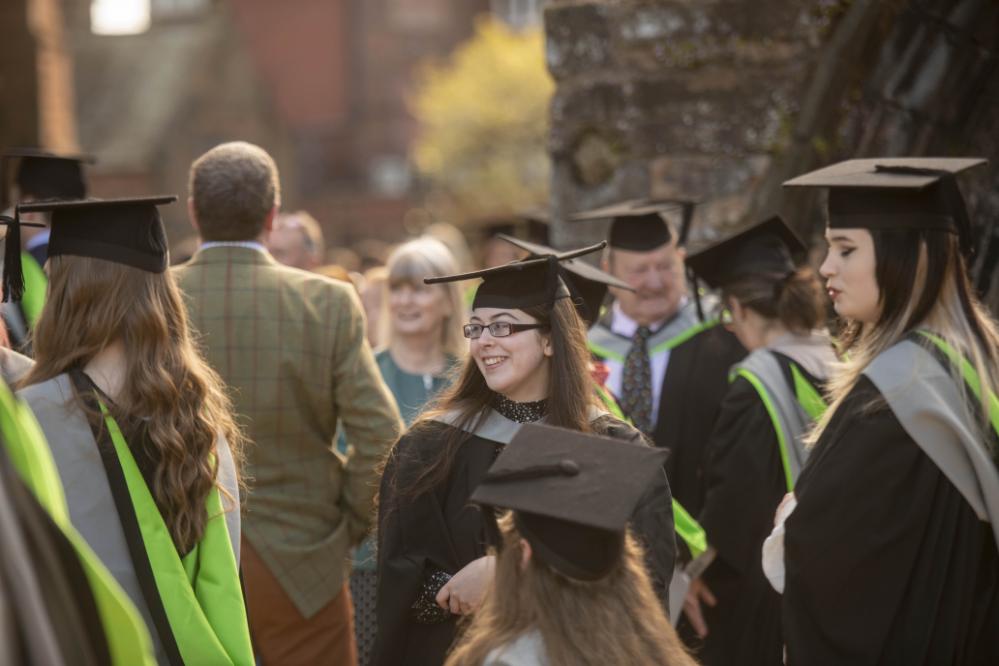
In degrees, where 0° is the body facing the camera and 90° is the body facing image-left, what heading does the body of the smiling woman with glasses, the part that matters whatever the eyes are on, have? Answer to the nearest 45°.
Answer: approximately 0°

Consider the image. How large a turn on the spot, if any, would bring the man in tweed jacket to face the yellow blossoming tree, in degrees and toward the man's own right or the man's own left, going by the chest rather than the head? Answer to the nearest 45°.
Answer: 0° — they already face it

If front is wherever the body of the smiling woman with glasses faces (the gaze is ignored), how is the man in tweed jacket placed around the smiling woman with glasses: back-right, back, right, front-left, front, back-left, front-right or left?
back-right

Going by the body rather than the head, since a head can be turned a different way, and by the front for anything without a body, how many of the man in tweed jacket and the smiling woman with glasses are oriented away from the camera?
1

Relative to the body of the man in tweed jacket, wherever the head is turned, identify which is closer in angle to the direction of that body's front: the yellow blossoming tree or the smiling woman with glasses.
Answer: the yellow blossoming tree

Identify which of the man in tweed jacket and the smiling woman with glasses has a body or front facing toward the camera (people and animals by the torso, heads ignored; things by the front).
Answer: the smiling woman with glasses

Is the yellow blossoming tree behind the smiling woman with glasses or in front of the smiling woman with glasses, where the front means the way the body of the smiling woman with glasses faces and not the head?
behind

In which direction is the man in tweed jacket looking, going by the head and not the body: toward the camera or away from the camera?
away from the camera

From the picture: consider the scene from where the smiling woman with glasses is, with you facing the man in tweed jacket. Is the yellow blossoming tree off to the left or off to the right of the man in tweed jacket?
right

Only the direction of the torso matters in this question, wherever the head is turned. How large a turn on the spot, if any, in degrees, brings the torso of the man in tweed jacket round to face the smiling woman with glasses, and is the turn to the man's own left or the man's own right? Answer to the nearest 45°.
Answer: approximately 135° to the man's own right

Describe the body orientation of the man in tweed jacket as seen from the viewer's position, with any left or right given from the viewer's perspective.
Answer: facing away from the viewer

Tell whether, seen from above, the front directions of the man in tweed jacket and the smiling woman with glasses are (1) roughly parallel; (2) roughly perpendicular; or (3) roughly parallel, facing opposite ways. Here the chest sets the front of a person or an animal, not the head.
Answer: roughly parallel, facing opposite ways
